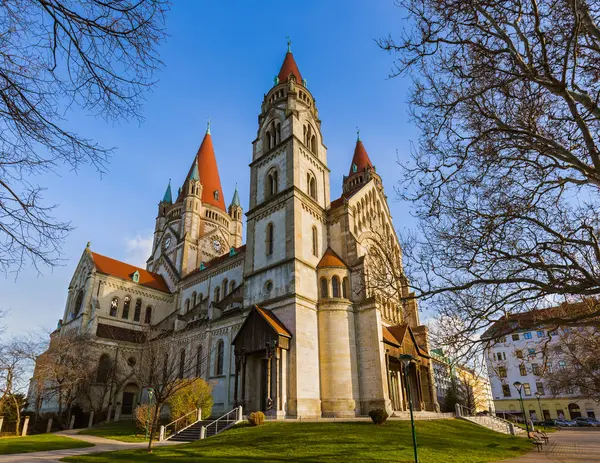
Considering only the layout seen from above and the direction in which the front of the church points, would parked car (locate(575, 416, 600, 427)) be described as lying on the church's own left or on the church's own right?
on the church's own left

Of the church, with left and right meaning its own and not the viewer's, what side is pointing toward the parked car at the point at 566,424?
left

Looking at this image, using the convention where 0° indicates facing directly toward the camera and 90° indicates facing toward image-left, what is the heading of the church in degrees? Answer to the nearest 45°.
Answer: approximately 315°
